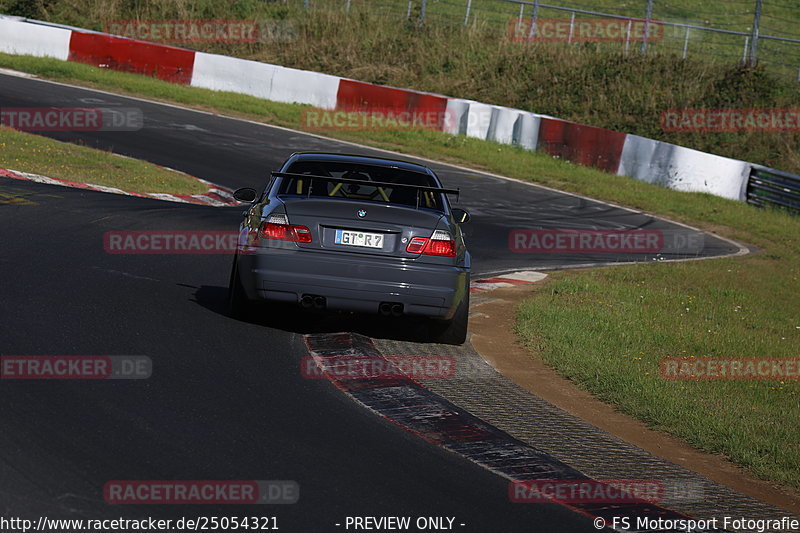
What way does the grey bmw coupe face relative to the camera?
away from the camera

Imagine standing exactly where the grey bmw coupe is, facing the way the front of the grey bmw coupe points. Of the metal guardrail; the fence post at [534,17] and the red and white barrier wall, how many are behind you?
0

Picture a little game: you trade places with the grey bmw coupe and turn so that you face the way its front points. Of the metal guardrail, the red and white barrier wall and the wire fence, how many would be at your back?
0

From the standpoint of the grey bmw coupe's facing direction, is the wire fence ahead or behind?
ahead

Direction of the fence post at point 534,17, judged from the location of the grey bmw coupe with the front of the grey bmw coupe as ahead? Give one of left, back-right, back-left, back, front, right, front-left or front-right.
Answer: front

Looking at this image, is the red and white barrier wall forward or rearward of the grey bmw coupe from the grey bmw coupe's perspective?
forward

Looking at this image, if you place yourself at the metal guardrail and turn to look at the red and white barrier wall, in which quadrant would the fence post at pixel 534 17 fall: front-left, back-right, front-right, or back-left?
front-right
